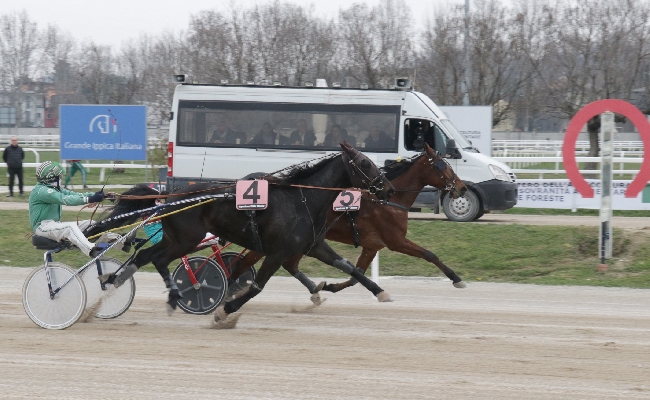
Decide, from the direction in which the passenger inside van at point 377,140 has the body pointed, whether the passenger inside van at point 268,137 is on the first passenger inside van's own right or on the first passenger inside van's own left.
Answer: on the first passenger inside van's own right

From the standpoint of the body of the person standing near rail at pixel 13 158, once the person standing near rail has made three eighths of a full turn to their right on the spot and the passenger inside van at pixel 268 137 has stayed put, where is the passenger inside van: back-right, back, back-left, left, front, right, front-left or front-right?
back

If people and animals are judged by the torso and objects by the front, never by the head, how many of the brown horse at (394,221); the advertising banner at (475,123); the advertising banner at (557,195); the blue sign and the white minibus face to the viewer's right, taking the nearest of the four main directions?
2

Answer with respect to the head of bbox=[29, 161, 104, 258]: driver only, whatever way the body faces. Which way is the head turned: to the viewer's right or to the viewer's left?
to the viewer's right

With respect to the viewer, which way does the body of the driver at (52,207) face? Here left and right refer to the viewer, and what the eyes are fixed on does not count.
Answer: facing to the right of the viewer

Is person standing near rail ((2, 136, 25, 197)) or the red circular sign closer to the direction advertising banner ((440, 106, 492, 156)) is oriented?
the red circular sign

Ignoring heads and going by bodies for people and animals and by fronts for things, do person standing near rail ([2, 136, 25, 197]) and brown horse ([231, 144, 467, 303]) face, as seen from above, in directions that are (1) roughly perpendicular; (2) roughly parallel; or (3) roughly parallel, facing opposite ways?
roughly perpendicular

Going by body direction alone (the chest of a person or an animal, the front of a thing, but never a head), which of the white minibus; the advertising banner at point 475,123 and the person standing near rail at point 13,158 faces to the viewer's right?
the white minibus

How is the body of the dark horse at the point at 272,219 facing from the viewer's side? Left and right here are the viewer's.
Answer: facing to the right of the viewer
